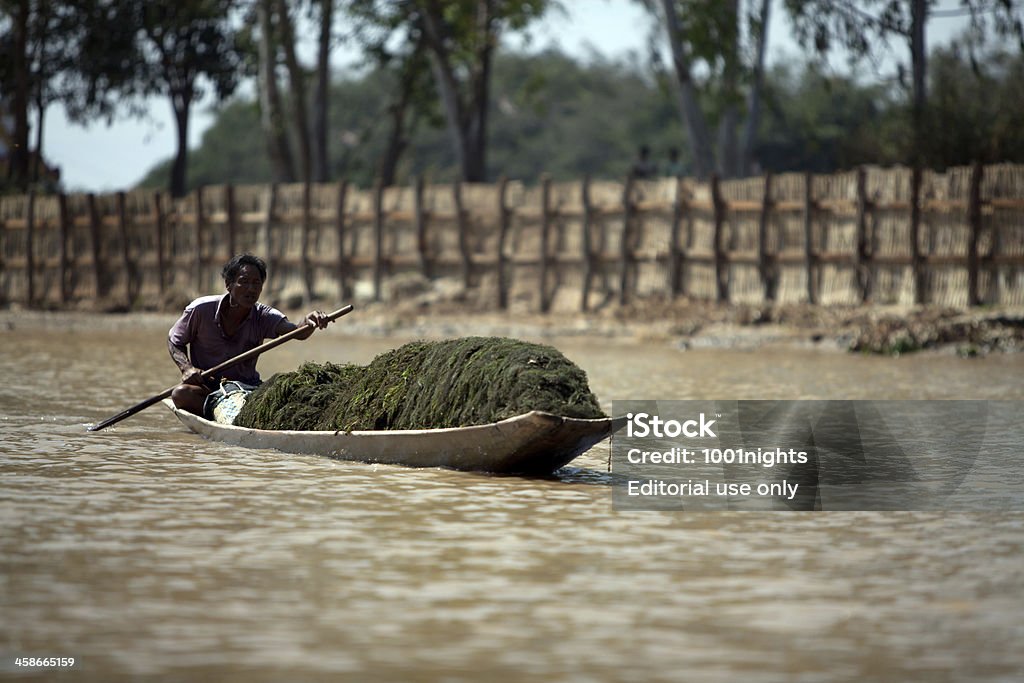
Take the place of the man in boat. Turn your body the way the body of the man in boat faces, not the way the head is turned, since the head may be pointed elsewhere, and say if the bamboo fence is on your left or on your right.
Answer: on your left

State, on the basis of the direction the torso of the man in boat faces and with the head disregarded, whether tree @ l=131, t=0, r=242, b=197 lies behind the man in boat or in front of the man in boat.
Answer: behind

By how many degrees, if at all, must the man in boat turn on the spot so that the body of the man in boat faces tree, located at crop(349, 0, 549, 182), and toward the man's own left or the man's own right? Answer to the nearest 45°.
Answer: approximately 135° to the man's own left

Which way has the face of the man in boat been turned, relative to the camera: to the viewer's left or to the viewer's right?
to the viewer's right

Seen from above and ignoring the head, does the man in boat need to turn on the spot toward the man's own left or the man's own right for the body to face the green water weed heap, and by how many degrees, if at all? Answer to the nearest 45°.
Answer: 0° — they already face it

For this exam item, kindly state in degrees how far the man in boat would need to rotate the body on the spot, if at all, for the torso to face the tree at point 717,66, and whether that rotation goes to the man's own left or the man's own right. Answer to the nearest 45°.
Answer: approximately 90° to the man's own left

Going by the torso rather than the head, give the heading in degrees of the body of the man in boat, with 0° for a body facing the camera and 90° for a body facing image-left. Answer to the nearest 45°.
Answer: approximately 315°
